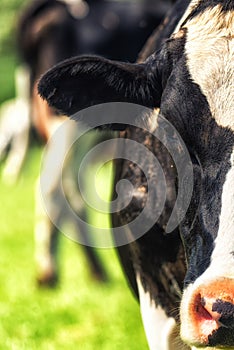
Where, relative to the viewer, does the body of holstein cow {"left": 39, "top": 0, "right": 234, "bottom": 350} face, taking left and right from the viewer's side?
facing the viewer

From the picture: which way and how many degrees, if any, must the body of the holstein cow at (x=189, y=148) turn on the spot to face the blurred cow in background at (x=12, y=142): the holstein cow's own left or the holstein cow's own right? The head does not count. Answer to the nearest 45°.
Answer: approximately 180°
